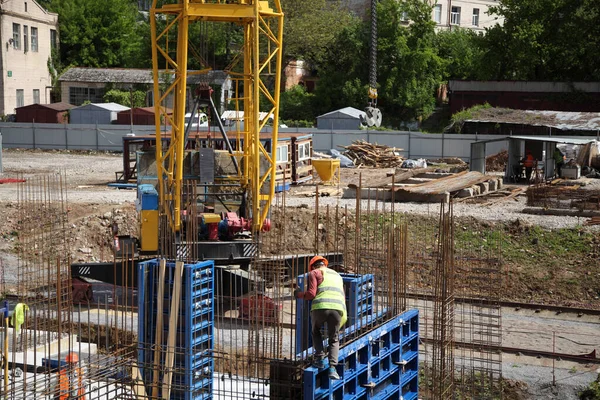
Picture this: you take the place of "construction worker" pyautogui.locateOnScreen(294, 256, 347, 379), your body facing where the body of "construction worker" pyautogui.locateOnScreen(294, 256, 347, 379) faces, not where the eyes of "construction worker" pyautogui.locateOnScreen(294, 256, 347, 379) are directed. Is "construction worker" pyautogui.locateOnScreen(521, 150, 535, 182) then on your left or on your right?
on your right

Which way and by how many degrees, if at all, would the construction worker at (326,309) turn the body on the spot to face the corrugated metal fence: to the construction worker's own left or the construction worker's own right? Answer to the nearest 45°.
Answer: approximately 45° to the construction worker's own right

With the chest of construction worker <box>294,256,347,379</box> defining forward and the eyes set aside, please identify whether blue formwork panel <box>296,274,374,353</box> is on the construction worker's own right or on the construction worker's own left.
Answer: on the construction worker's own right

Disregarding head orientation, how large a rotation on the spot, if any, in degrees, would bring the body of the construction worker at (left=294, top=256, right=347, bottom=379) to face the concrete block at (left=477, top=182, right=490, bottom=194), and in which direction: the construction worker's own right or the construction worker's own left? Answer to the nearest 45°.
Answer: approximately 45° to the construction worker's own right

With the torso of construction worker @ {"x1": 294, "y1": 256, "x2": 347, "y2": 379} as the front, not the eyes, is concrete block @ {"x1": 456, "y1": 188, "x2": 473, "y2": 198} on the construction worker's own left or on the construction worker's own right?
on the construction worker's own right

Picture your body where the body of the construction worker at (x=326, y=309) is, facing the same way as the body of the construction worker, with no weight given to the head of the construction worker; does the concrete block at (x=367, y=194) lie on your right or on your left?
on your right

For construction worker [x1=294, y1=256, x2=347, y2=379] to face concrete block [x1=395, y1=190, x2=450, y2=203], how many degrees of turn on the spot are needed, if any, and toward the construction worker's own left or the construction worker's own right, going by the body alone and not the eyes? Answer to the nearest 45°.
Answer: approximately 45° to the construction worker's own right

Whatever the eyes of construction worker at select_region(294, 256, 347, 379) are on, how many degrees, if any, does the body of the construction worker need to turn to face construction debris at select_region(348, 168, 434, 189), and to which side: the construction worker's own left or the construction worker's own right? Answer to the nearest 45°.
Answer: approximately 45° to the construction worker's own right

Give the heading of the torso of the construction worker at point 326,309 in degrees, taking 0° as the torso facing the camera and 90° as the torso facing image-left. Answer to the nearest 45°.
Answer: approximately 135°
